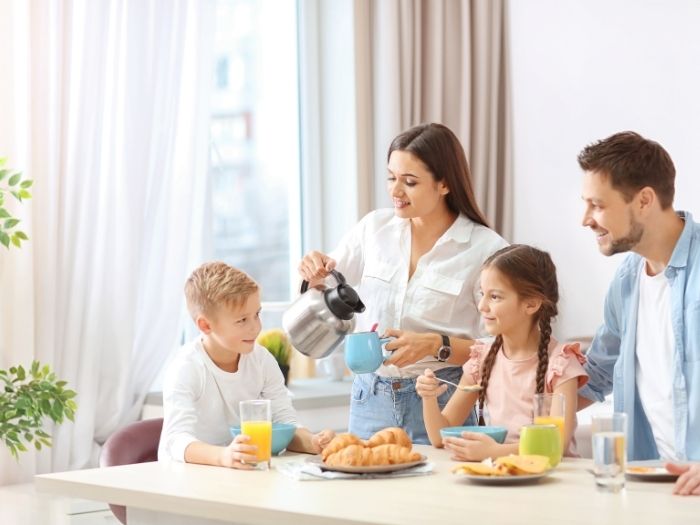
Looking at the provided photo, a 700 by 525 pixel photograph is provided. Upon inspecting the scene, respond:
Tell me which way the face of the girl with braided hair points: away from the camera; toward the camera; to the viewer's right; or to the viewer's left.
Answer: to the viewer's left

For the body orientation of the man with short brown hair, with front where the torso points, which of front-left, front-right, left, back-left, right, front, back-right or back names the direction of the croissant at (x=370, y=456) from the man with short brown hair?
front

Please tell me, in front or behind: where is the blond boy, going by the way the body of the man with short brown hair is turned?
in front

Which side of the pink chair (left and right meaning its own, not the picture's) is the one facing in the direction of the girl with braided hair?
front

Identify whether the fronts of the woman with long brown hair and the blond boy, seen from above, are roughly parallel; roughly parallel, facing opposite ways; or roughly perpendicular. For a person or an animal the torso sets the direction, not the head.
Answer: roughly perpendicular

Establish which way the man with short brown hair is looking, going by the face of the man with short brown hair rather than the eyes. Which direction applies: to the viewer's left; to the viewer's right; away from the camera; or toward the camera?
to the viewer's left

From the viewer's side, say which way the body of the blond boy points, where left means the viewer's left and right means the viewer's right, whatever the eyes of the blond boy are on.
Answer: facing the viewer and to the right of the viewer

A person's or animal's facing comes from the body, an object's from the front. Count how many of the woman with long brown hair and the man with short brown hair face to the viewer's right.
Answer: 0

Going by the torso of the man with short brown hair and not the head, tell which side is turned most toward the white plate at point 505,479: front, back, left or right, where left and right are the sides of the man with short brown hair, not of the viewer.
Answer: front

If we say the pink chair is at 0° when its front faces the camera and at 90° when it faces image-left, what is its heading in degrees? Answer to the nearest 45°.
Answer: approximately 315°

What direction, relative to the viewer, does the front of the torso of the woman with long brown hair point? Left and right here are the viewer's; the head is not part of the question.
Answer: facing the viewer and to the left of the viewer

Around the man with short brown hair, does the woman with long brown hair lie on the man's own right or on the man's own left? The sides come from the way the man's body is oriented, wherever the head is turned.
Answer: on the man's own right

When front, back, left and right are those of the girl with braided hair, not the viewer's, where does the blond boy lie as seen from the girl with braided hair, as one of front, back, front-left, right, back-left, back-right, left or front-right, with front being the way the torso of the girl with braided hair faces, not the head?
front-right

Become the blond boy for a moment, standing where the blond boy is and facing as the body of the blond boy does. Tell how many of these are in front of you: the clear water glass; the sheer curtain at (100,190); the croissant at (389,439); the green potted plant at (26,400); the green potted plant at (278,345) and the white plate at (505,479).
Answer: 3

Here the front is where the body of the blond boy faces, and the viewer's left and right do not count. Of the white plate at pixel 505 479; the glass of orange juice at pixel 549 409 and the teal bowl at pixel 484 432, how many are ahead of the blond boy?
3

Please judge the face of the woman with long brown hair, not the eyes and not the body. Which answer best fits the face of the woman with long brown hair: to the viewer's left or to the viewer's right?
to the viewer's left
